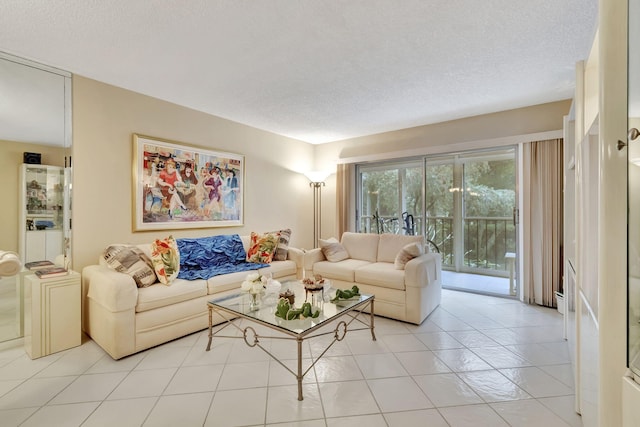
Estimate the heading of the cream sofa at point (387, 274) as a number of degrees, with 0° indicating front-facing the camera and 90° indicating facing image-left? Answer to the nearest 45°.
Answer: approximately 45°

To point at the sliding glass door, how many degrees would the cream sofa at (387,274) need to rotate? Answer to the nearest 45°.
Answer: approximately 180°

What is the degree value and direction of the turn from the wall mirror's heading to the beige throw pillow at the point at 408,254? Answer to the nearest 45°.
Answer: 0° — it already faces it

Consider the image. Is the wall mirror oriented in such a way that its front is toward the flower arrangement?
yes

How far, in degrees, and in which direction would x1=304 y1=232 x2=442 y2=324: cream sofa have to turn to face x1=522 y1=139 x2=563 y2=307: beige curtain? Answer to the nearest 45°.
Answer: approximately 135° to its left

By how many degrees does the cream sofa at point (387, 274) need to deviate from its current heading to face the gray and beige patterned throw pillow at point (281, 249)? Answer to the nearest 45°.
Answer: approximately 45° to its right

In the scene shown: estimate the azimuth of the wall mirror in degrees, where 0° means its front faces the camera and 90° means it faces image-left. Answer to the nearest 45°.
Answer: approximately 315°
